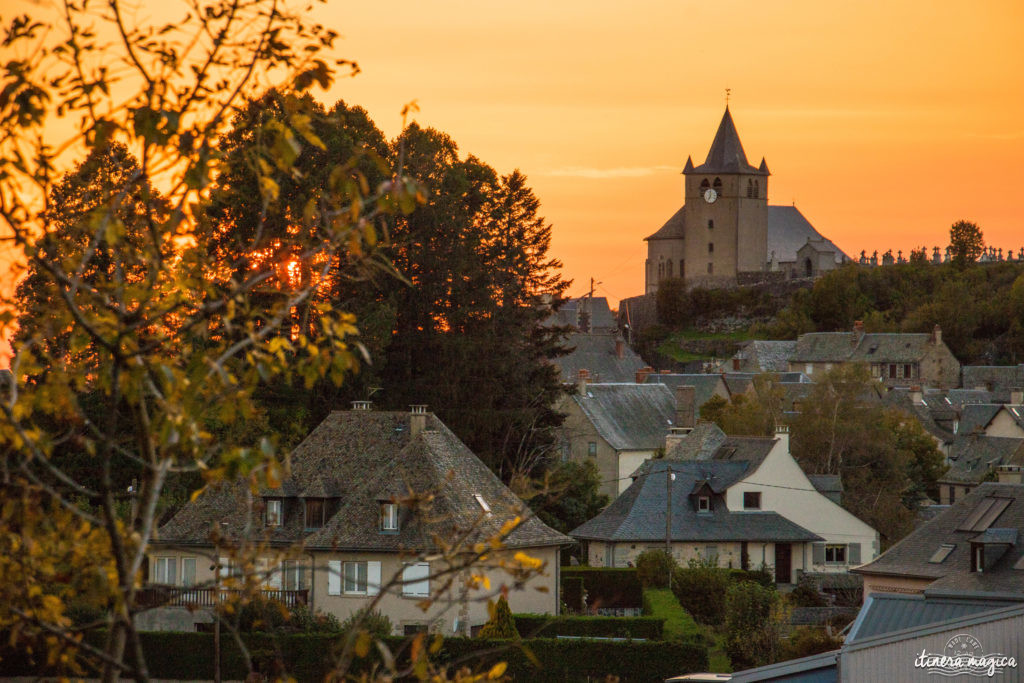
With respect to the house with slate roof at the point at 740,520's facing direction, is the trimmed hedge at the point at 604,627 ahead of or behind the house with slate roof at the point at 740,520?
ahead

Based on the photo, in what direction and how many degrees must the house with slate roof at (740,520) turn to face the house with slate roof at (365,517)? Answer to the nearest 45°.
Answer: approximately 45° to its right

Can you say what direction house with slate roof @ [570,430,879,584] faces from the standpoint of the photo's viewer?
facing the viewer

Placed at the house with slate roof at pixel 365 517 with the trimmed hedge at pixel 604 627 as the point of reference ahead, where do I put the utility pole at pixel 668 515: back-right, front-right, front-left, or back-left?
front-left

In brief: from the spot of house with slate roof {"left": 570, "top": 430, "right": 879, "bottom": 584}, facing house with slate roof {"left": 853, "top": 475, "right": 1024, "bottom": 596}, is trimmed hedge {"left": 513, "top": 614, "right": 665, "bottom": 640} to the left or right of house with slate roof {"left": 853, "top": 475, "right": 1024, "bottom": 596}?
right

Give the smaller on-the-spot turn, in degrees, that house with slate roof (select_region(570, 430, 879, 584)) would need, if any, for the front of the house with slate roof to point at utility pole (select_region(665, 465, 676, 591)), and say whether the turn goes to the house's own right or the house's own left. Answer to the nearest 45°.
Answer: approximately 45° to the house's own right

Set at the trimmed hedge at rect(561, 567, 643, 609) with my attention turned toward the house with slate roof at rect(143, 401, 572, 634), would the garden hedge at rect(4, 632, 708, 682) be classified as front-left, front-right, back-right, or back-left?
front-left

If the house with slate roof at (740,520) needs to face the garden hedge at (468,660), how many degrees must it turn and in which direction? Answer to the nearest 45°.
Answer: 0° — it already faces it

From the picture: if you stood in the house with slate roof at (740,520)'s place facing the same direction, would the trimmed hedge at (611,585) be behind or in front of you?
in front

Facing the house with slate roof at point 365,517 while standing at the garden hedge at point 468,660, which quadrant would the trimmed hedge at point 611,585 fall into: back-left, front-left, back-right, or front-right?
front-right

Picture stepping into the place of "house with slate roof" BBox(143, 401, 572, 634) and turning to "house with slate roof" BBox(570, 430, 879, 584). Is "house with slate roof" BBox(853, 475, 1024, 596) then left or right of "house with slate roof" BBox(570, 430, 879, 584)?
right
